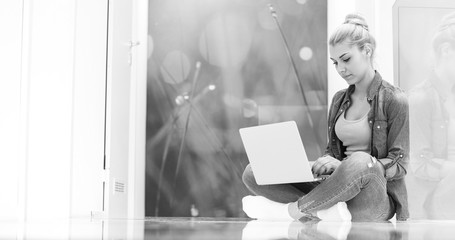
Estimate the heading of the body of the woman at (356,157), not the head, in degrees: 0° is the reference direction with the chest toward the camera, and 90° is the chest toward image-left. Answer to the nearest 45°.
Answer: approximately 45°
